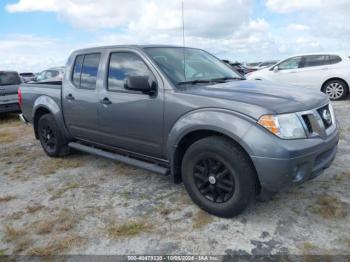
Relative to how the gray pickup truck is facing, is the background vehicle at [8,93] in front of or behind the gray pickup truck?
behind

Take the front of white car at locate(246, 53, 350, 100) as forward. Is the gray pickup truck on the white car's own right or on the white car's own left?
on the white car's own left

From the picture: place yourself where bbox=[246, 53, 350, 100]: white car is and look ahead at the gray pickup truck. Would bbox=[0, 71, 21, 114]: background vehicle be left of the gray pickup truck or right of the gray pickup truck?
right

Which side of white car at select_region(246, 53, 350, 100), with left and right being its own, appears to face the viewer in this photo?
left

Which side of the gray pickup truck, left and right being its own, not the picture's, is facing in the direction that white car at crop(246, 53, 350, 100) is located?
left

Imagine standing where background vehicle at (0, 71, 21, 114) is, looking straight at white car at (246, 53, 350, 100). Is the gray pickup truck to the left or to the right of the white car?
right

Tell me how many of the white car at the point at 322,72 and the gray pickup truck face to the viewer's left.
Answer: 1

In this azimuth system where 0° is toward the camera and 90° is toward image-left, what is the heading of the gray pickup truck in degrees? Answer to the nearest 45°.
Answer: approximately 315°

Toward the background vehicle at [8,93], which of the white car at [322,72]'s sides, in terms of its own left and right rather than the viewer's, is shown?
front

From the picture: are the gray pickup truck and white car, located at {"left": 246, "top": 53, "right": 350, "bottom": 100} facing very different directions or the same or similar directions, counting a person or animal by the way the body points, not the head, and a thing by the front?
very different directions
